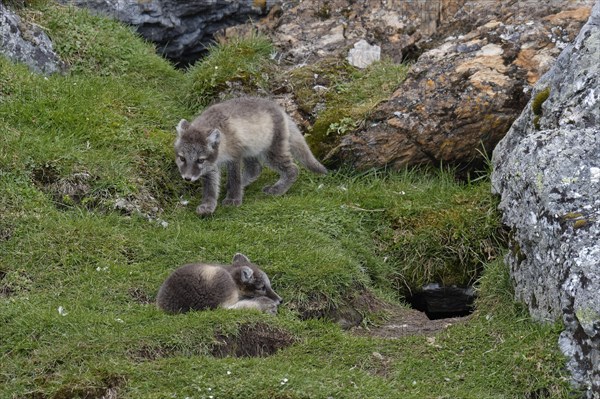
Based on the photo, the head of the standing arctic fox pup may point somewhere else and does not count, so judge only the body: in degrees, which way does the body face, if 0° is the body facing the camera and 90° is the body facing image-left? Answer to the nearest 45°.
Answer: approximately 45°

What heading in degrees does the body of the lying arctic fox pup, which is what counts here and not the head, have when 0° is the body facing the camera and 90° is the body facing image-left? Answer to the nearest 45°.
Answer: approximately 270°

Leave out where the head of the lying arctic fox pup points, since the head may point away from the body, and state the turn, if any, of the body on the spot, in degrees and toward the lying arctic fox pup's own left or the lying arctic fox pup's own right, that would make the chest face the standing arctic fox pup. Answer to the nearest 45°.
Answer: approximately 90° to the lying arctic fox pup's own left

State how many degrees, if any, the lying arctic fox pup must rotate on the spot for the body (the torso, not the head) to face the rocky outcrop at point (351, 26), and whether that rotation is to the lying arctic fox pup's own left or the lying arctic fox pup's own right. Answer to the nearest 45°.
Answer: approximately 45° to the lying arctic fox pup's own left

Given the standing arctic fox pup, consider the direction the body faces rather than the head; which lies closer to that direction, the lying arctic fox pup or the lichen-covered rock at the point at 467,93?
the lying arctic fox pup

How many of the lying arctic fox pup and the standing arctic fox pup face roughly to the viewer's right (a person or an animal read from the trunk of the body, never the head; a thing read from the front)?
1

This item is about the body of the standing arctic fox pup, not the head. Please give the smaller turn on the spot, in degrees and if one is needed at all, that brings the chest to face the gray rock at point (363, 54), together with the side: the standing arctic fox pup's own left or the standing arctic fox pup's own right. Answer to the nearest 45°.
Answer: approximately 180°

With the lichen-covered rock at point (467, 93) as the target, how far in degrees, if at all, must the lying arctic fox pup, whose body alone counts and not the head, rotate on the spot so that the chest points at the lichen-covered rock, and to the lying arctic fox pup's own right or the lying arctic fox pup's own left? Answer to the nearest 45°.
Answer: approximately 45° to the lying arctic fox pup's own left

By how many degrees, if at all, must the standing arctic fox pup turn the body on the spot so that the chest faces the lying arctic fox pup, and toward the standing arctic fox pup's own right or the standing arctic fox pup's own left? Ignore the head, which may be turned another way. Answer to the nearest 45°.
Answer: approximately 45° to the standing arctic fox pup's own left

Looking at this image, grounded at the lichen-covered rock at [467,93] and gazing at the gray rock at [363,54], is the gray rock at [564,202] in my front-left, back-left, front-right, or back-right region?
back-left

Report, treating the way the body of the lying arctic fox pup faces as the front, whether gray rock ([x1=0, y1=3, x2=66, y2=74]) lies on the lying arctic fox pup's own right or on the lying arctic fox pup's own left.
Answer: on the lying arctic fox pup's own left
